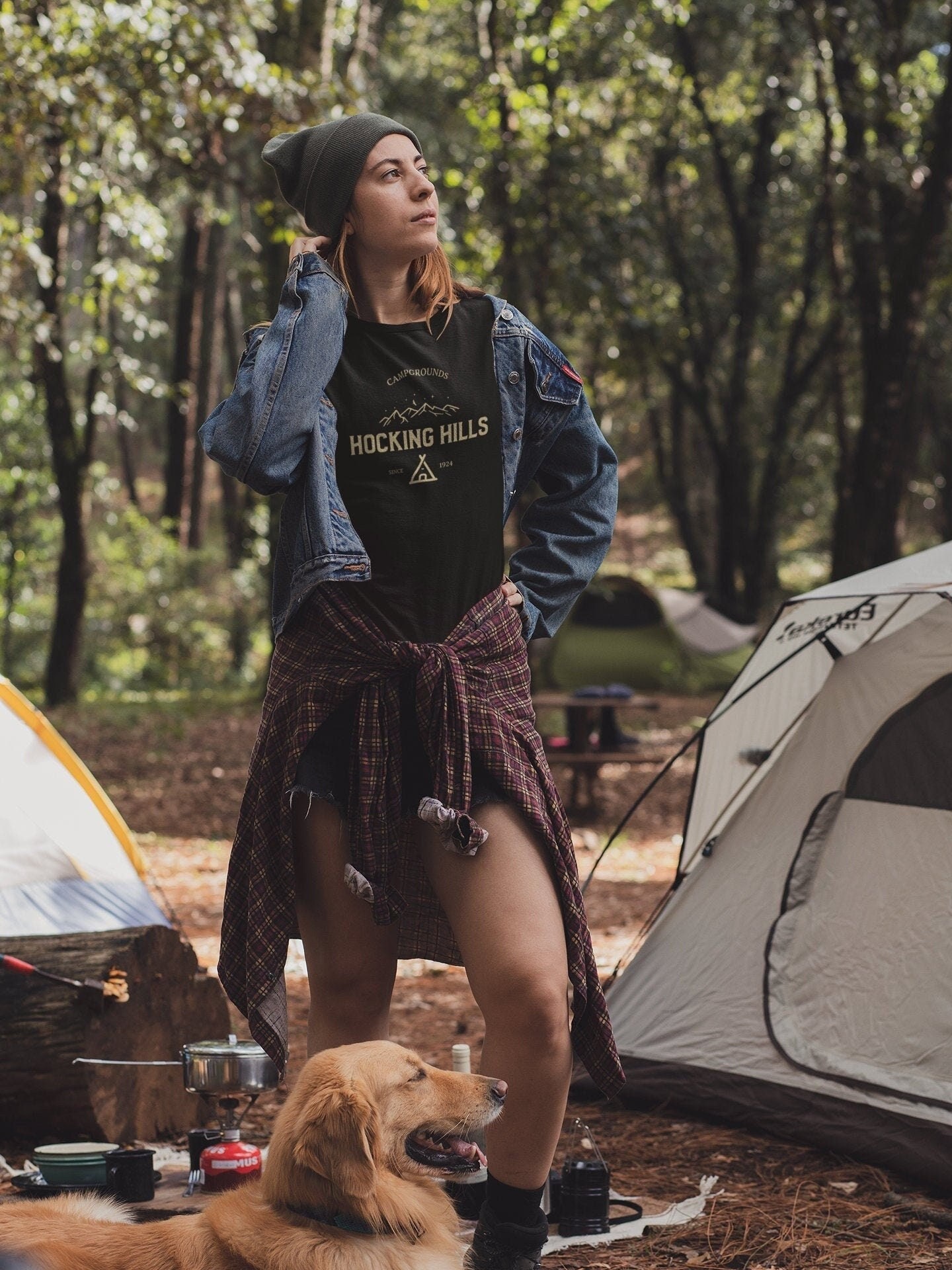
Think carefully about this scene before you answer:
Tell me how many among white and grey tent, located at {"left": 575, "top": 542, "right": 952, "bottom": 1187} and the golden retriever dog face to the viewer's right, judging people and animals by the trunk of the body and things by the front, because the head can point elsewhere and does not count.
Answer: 1

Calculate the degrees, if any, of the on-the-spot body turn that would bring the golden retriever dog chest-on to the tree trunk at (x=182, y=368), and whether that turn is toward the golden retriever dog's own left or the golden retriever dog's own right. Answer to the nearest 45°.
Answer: approximately 90° to the golden retriever dog's own left

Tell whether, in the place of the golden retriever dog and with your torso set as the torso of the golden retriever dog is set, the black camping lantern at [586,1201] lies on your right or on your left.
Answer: on your left

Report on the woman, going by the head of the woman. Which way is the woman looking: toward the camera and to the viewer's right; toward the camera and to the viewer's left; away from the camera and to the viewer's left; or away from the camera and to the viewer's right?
toward the camera and to the viewer's right

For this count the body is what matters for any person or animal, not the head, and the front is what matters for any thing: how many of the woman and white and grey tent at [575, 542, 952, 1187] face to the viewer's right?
0

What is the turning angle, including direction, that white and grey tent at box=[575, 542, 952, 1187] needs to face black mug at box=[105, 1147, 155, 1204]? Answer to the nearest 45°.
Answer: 0° — it already faces it

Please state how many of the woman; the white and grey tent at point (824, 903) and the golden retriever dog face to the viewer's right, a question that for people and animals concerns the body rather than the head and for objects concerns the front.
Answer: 1

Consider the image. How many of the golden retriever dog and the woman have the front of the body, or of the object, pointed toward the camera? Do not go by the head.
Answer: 1

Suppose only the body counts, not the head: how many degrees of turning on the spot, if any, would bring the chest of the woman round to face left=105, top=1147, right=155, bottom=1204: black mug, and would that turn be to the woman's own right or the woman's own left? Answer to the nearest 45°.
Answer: approximately 135° to the woman's own right

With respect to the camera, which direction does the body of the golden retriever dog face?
to the viewer's right

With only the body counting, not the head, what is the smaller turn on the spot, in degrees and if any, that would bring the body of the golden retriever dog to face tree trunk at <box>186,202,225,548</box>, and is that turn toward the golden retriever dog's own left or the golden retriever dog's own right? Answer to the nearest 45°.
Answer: approximately 90° to the golden retriever dog's own left
